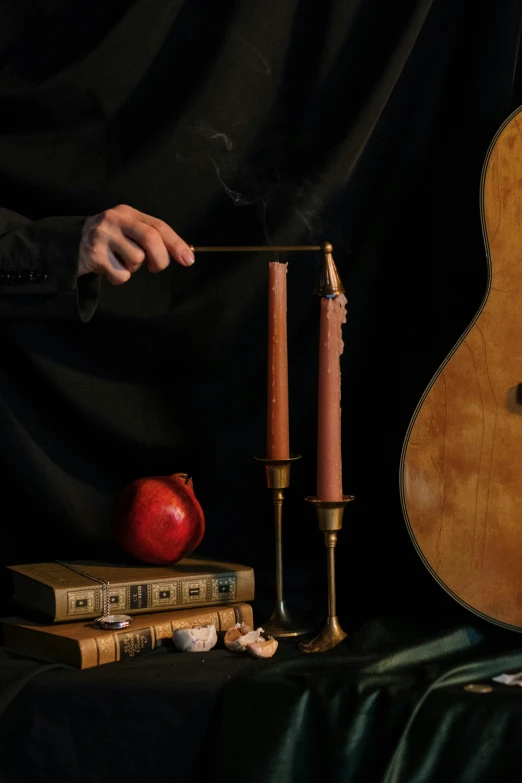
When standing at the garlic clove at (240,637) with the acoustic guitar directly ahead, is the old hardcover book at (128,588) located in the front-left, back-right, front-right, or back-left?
back-left

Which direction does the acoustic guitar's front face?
toward the camera

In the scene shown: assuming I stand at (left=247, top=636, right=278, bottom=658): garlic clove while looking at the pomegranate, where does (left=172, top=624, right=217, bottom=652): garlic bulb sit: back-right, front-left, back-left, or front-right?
front-left
